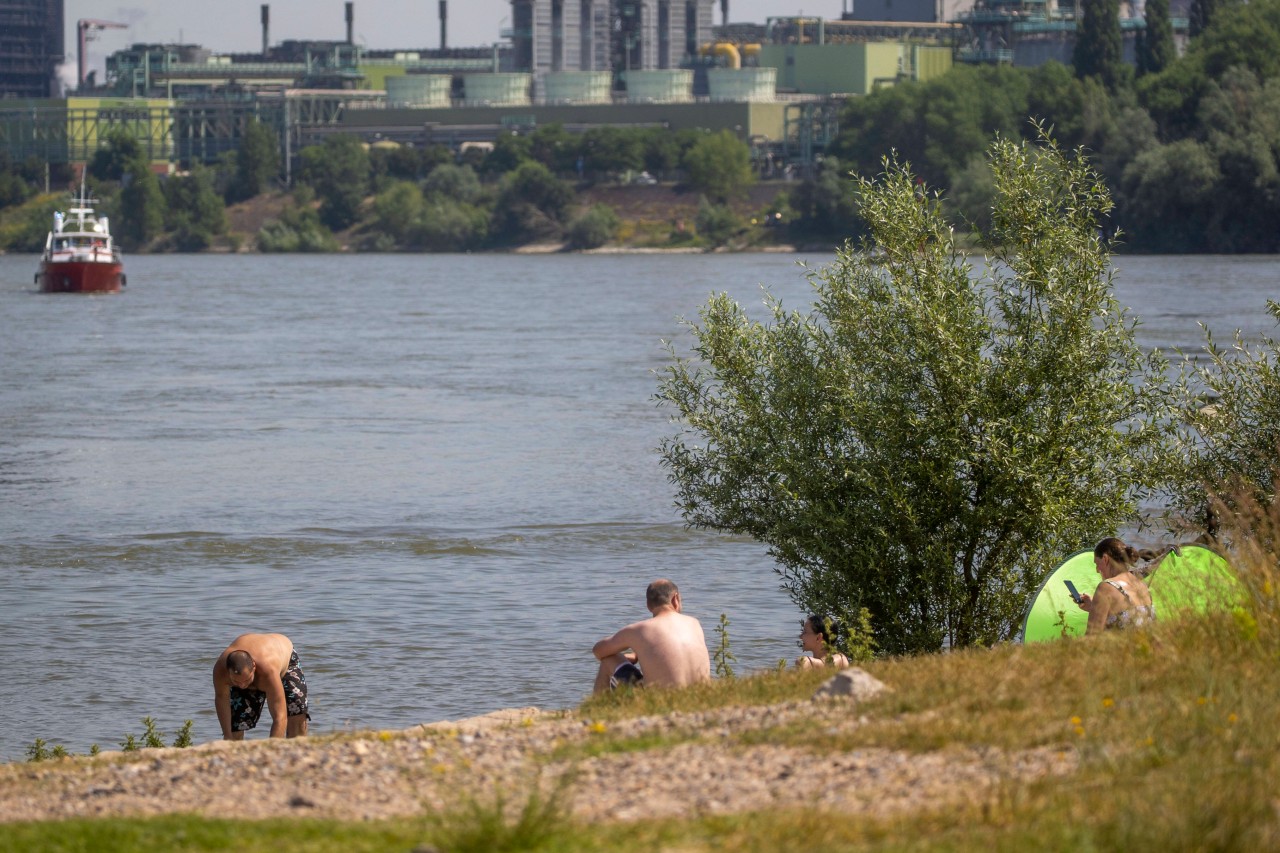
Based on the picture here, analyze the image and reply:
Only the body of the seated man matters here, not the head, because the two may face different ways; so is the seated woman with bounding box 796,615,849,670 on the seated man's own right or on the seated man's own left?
on the seated man's own right

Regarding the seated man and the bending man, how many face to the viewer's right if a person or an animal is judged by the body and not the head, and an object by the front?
0

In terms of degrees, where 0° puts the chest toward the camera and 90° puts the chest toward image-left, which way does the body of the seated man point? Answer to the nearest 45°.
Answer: approximately 135°

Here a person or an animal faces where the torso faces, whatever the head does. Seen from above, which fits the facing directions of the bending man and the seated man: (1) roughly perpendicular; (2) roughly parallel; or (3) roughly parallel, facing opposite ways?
roughly perpendicular

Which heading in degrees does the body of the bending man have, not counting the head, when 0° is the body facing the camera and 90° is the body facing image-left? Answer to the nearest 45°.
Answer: approximately 45°
